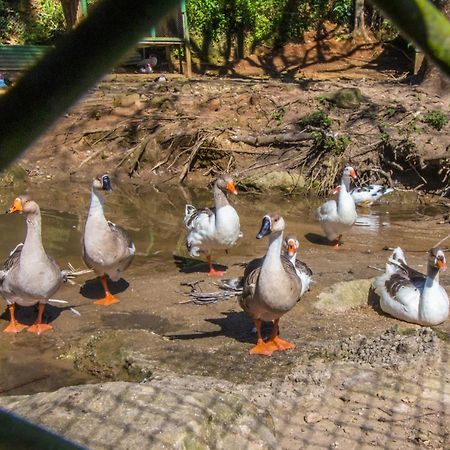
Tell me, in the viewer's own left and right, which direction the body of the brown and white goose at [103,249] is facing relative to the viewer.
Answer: facing the viewer and to the left of the viewer

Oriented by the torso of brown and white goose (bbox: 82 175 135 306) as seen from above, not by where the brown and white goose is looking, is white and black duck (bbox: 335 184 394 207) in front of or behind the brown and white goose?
behind

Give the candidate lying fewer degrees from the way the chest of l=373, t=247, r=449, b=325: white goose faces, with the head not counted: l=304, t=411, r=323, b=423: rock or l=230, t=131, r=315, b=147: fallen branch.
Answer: the rock

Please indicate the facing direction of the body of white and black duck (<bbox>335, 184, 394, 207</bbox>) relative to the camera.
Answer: to the viewer's left

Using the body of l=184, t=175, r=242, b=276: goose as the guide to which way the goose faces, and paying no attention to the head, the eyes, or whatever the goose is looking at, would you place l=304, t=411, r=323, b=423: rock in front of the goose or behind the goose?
in front

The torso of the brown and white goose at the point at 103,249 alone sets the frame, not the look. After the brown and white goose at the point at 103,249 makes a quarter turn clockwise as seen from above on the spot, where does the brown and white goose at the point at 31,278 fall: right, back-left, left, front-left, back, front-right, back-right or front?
left

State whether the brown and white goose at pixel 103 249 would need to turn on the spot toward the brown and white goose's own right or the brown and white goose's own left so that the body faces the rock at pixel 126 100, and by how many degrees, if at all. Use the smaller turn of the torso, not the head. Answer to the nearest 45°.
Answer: approximately 135° to the brown and white goose's own right

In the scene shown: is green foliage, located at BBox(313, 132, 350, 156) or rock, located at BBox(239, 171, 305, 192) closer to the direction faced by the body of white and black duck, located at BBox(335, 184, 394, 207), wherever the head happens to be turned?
the rock

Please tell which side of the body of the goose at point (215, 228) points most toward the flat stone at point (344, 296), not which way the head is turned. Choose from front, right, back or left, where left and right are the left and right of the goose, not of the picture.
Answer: front

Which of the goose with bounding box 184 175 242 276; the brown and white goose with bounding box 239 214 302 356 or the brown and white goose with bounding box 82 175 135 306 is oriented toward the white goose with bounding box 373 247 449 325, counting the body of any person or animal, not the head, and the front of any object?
the goose

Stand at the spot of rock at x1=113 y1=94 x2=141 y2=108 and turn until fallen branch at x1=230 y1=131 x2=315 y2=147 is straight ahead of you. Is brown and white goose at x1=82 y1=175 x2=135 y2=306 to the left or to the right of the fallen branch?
right

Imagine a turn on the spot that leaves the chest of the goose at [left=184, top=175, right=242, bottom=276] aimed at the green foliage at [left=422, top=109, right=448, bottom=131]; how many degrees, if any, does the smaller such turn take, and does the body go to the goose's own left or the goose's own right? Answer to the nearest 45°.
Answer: approximately 90° to the goose's own left

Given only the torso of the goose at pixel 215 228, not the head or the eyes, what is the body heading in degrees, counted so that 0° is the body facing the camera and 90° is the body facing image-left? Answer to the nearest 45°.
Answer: approximately 315°

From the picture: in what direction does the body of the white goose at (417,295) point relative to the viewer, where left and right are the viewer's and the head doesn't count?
facing the viewer and to the right of the viewer
